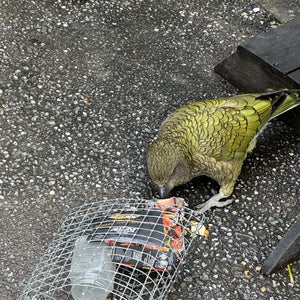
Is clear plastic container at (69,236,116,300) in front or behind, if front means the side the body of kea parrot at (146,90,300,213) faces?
in front

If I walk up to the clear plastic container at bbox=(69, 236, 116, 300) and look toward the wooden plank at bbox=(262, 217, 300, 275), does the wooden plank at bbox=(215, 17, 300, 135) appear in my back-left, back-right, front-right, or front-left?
front-left

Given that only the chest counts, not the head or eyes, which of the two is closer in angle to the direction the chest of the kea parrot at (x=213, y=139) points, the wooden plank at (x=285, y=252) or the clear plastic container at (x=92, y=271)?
the clear plastic container

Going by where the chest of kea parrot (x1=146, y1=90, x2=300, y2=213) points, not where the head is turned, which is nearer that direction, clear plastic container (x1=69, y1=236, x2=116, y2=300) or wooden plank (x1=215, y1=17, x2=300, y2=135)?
the clear plastic container

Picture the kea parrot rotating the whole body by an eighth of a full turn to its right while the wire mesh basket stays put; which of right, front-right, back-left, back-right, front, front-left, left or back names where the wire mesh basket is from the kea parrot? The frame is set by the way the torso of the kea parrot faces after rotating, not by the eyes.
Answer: left

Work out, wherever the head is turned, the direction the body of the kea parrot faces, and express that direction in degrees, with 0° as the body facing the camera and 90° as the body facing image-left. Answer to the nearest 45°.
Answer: approximately 45°

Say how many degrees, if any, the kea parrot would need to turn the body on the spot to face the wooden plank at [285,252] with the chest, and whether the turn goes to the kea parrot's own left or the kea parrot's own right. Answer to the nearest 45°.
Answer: approximately 90° to the kea parrot's own left

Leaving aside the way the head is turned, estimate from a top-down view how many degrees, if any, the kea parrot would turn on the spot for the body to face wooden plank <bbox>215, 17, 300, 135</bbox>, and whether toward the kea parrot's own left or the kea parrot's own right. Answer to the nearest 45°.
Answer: approximately 135° to the kea parrot's own right
